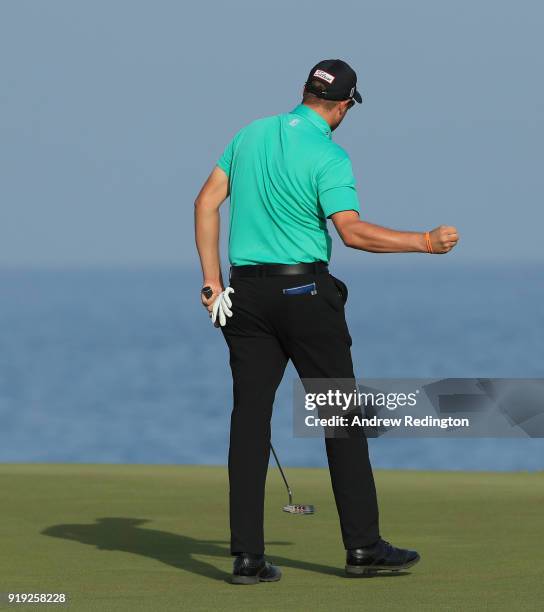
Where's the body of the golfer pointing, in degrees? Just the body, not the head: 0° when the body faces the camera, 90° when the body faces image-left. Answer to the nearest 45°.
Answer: approximately 225°

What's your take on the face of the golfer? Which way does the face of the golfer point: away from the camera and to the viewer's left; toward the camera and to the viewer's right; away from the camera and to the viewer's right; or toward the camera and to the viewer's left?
away from the camera and to the viewer's right
